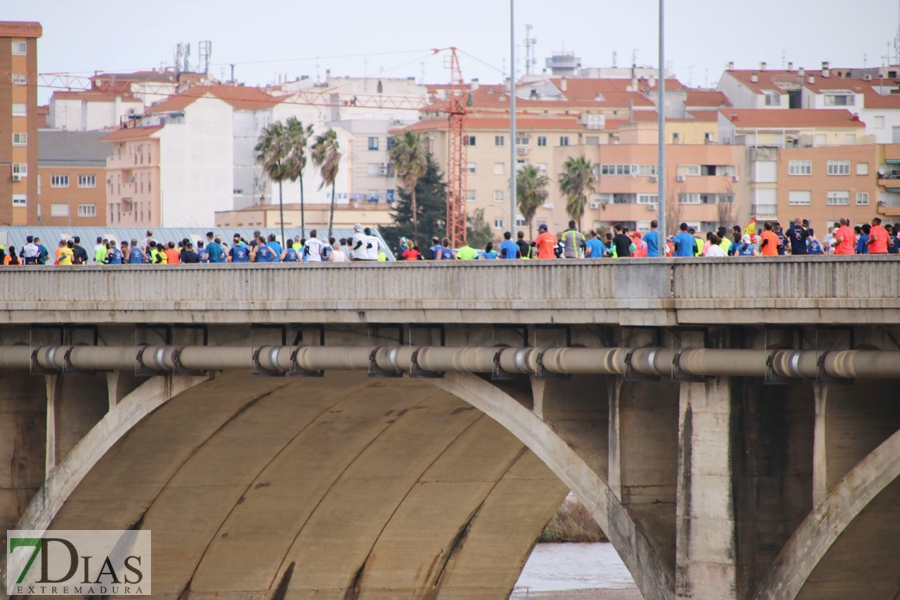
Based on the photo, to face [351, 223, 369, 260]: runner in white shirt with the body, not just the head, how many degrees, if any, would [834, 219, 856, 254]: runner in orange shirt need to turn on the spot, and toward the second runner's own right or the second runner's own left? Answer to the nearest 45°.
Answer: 0° — they already face them

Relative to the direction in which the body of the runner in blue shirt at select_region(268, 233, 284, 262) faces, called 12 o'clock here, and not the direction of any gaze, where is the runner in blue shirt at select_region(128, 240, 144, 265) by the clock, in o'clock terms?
the runner in blue shirt at select_region(128, 240, 144, 265) is roughly at 11 o'clock from the runner in blue shirt at select_region(268, 233, 284, 262).

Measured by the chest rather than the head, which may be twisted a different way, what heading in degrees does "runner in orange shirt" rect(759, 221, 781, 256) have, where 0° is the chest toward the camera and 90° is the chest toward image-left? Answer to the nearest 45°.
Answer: approximately 135°

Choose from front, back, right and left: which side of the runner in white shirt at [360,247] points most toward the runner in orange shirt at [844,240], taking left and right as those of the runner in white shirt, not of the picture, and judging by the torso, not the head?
back

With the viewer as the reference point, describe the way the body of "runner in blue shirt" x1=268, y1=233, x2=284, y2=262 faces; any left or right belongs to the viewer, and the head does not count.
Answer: facing away from the viewer and to the left of the viewer

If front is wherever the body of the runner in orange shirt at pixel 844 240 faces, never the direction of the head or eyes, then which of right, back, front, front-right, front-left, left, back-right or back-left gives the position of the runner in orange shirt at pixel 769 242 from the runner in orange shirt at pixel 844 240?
front

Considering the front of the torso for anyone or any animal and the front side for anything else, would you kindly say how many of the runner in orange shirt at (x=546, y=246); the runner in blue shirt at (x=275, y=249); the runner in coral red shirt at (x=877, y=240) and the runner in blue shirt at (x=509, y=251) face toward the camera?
0

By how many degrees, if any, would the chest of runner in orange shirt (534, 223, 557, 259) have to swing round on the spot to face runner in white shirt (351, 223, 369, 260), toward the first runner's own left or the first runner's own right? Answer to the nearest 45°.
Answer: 0° — they already face them

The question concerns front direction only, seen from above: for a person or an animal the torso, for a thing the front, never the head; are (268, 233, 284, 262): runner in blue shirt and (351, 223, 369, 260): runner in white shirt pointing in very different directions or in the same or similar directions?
same or similar directions

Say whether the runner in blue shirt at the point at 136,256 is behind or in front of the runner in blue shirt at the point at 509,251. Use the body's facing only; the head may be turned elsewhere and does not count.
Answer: in front

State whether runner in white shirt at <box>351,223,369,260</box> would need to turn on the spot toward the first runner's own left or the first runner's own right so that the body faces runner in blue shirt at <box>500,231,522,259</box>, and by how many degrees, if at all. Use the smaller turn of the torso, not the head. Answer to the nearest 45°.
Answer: approximately 180°

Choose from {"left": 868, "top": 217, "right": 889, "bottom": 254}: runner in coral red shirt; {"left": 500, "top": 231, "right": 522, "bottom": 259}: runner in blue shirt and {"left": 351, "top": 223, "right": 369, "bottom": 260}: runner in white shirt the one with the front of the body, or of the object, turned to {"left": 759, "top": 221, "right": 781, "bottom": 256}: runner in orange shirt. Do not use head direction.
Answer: {"left": 868, "top": 217, "right": 889, "bottom": 254}: runner in coral red shirt

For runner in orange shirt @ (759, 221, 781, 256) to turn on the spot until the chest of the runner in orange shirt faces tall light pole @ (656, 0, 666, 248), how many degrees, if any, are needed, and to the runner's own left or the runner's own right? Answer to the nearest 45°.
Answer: approximately 45° to the runner's own left

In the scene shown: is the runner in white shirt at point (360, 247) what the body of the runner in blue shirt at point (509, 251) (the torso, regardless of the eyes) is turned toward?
yes

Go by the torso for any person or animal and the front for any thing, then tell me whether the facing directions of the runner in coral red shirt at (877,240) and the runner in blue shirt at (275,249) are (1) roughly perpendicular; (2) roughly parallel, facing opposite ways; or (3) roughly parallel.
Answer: roughly parallel

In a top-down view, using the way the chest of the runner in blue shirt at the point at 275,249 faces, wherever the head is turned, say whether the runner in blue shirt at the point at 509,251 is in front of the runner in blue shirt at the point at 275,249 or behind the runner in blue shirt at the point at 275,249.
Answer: behind

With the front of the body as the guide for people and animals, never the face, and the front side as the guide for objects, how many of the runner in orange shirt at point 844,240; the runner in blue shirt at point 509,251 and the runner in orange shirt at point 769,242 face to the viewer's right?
0
